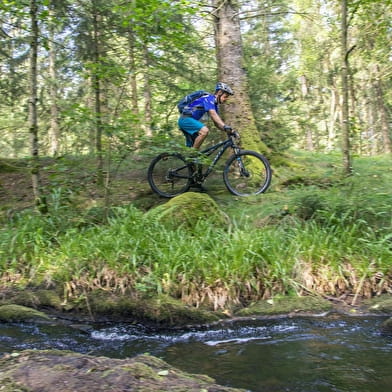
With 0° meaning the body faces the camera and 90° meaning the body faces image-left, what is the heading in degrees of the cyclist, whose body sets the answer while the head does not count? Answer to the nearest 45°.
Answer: approximately 270°

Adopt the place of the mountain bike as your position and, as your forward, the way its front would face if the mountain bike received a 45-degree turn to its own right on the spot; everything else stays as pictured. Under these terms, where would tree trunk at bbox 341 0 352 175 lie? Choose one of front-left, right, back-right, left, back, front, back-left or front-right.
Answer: front-left

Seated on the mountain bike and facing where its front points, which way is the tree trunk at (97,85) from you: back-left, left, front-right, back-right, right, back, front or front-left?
back

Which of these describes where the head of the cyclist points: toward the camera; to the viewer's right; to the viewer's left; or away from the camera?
to the viewer's right

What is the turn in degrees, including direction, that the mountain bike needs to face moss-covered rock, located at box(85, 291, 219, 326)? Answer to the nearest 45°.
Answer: approximately 90° to its right

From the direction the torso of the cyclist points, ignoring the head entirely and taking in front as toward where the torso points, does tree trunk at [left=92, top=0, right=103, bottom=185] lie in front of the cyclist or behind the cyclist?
behind

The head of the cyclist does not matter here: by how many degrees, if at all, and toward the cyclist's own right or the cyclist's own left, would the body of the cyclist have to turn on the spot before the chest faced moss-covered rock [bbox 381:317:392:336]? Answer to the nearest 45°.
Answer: approximately 45° to the cyclist's own right

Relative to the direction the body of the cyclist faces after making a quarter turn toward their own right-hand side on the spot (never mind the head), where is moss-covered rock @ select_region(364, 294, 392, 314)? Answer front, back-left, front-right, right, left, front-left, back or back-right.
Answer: front-left

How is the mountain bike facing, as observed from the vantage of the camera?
facing to the right of the viewer

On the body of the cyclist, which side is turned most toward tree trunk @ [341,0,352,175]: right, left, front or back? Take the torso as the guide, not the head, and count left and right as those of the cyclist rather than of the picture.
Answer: front
